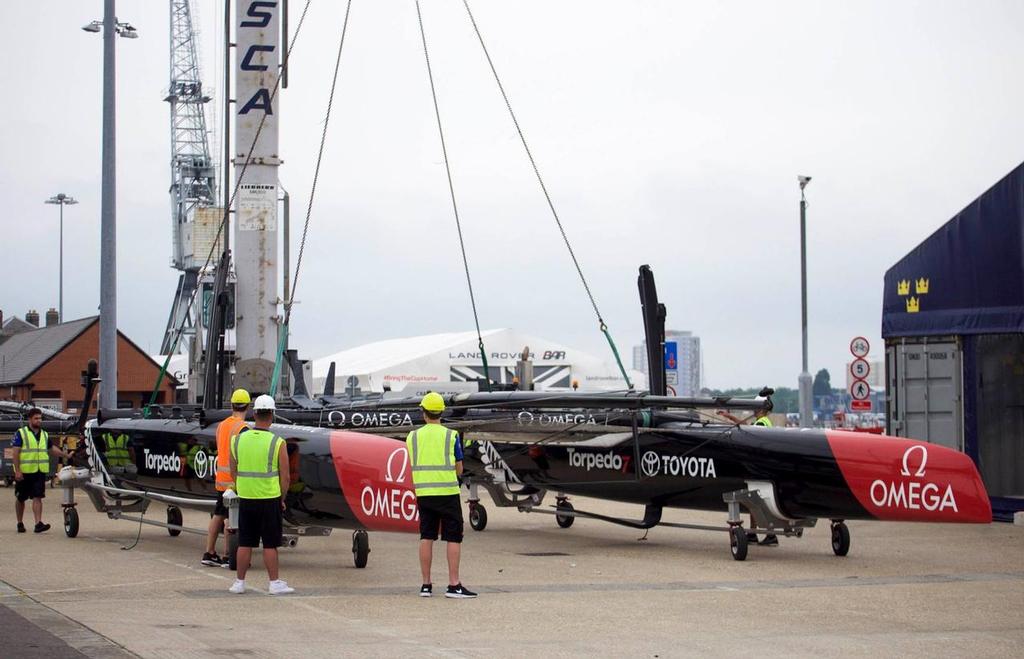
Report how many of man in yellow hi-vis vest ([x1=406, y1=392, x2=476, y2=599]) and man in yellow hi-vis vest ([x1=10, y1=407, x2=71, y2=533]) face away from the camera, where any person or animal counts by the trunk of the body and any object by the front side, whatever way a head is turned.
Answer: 1

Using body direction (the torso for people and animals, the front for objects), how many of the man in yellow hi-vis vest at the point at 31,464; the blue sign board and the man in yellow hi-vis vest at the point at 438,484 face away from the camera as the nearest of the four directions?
1

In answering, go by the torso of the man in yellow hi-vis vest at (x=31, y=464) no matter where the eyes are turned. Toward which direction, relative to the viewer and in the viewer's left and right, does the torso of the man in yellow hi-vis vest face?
facing the viewer and to the right of the viewer

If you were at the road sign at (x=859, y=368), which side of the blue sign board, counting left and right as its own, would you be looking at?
left

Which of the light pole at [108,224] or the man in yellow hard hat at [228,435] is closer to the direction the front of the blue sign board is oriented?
the man in yellow hard hat

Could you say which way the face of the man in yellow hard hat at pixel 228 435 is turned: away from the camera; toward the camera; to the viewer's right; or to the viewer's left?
away from the camera

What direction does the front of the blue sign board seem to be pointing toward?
toward the camera

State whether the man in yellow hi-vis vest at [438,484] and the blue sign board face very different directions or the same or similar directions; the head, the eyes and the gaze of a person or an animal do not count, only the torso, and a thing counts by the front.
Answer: very different directions

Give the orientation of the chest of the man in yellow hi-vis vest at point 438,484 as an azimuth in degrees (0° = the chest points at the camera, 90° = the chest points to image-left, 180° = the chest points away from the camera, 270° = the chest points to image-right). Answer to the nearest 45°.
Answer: approximately 180°

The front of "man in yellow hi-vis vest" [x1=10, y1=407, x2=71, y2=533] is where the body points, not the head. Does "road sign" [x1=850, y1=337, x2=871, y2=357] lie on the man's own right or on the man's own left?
on the man's own left

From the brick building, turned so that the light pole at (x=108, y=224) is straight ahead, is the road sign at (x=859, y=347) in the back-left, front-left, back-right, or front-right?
front-left

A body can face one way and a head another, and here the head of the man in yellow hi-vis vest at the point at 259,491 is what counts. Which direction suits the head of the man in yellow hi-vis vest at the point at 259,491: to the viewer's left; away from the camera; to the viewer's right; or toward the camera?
away from the camera

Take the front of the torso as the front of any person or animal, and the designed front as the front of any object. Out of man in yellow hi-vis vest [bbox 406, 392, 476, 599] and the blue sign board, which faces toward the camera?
the blue sign board

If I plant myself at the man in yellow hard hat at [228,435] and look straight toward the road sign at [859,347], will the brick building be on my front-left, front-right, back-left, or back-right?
front-left
